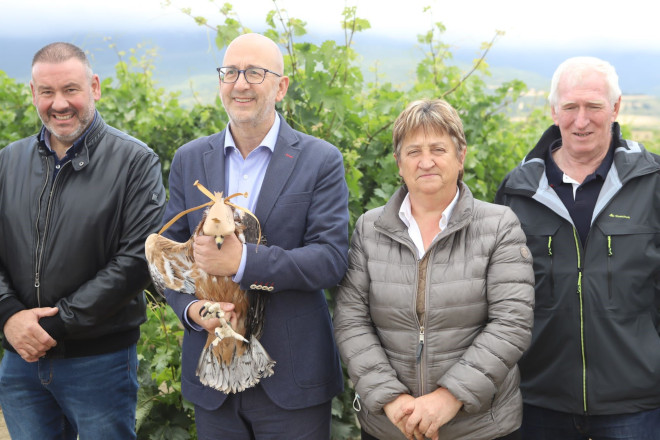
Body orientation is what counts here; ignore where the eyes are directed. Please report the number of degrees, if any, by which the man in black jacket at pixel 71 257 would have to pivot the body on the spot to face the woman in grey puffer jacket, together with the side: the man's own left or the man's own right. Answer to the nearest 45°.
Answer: approximately 90° to the man's own left

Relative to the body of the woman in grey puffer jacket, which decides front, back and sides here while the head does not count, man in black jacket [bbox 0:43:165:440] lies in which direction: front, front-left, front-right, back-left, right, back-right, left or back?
right

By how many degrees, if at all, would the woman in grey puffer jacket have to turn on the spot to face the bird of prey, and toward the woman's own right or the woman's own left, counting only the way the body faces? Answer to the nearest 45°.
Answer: approximately 90° to the woman's own right

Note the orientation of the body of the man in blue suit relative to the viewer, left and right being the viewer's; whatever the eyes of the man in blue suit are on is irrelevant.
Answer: facing the viewer and to the left of the viewer

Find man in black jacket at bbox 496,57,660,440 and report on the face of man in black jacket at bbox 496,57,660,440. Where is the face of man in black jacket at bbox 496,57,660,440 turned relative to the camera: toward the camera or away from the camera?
toward the camera

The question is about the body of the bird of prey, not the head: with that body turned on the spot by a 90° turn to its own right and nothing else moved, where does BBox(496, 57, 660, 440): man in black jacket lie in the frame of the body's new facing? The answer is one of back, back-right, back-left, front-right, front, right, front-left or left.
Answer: back

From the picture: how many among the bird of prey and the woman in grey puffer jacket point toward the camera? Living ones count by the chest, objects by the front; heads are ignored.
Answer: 2

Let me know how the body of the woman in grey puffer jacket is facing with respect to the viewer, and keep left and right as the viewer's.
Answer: facing the viewer

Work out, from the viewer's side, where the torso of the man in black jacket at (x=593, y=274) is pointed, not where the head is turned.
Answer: toward the camera

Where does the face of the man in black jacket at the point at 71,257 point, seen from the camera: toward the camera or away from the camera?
toward the camera
